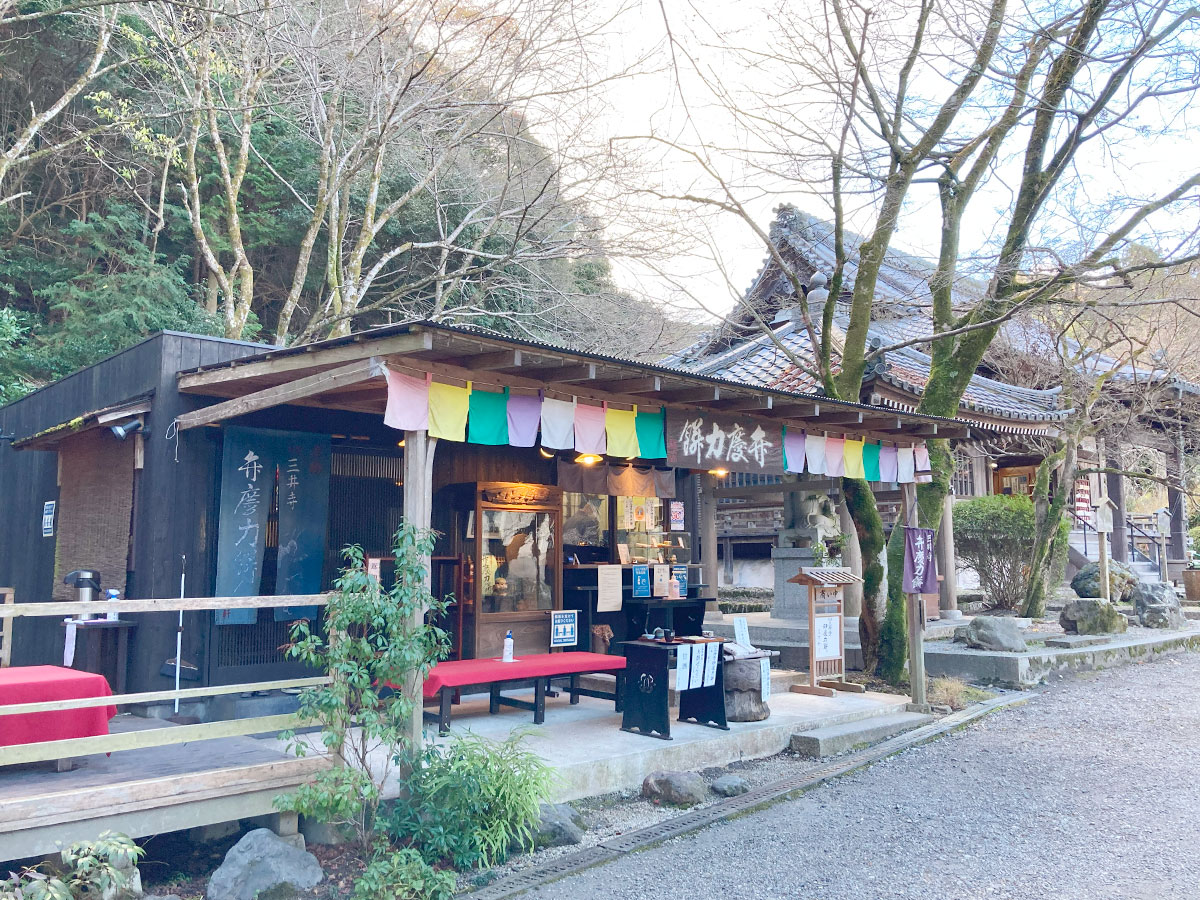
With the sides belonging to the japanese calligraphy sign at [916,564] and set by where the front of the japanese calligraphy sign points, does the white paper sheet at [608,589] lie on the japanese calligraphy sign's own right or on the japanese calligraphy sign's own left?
on the japanese calligraphy sign's own right

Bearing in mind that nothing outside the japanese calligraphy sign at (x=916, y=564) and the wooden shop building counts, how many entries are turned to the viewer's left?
0

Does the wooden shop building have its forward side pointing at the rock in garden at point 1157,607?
no

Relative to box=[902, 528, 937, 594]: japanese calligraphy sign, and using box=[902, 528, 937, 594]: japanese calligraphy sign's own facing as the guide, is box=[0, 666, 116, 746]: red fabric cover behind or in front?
in front

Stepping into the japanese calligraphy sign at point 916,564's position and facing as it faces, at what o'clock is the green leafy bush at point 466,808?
The green leafy bush is roughly at 1 o'clock from the japanese calligraphy sign.

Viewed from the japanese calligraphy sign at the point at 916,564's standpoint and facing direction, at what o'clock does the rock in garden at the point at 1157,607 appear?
The rock in garden is roughly at 7 o'clock from the japanese calligraphy sign.

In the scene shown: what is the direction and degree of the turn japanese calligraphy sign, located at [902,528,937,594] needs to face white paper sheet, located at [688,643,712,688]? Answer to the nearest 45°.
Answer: approximately 45° to its right

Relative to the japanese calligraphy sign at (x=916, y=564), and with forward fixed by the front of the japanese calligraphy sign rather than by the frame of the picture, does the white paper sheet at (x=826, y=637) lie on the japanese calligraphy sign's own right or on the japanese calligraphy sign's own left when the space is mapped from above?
on the japanese calligraphy sign's own right

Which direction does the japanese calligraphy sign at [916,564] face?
toward the camera

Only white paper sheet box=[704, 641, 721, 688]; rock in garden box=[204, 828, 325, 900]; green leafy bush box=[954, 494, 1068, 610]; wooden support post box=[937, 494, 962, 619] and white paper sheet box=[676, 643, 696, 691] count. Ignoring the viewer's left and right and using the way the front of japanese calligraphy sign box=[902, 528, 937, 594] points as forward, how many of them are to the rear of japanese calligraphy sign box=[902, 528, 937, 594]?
2

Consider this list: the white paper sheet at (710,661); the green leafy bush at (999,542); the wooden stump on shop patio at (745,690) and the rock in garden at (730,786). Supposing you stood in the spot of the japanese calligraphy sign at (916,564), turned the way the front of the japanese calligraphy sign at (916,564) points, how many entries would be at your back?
1

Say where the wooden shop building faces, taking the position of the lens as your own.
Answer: facing the viewer and to the right of the viewer

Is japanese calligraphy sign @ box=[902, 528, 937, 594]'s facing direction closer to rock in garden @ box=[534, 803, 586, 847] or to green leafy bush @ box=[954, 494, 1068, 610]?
the rock in garden

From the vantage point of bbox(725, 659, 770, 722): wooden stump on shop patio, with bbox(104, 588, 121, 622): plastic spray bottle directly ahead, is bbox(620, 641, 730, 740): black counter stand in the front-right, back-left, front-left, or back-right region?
front-left
